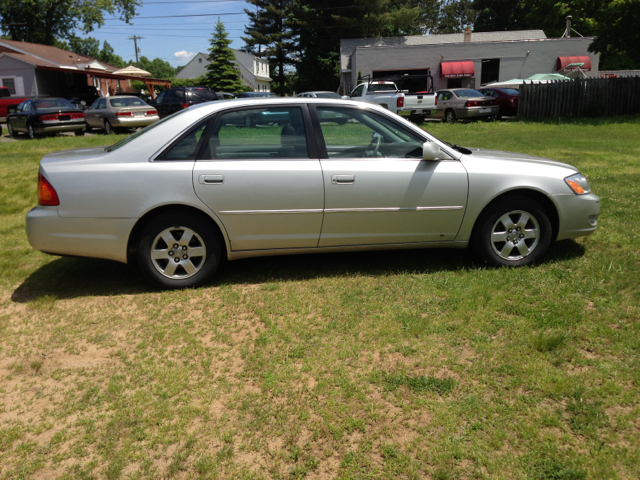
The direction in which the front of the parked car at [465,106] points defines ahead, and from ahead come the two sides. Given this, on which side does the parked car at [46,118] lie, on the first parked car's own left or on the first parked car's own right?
on the first parked car's own left

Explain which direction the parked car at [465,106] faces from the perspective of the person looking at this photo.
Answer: facing away from the viewer and to the left of the viewer

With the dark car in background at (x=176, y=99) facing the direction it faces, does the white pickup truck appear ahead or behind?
behind

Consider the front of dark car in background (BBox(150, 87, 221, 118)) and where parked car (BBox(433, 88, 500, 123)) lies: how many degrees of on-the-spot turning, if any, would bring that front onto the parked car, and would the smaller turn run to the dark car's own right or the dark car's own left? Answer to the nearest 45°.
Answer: approximately 135° to the dark car's own right

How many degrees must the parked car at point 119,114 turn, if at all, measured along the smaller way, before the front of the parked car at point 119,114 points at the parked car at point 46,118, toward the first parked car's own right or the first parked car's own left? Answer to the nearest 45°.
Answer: approximately 45° to the first parked car's own left

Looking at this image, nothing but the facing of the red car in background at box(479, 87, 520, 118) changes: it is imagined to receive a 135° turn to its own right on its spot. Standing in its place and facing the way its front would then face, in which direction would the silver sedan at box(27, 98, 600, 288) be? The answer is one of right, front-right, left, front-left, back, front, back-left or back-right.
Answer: right

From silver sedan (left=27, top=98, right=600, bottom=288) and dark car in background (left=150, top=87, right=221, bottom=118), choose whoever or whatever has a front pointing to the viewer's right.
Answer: the silver sedan

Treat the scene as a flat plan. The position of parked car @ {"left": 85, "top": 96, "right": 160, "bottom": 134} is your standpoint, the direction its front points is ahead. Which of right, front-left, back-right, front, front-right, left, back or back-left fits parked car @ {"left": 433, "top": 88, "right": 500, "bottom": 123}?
back-right

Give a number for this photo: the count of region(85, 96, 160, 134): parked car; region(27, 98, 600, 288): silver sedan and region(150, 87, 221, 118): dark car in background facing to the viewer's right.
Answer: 1

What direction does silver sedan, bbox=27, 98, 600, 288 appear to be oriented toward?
to the viewer's right

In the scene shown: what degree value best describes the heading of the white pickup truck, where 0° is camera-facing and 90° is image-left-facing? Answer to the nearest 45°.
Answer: approximately 135°

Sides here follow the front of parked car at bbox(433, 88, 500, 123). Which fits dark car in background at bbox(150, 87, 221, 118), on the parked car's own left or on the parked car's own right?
on the parked car's own left

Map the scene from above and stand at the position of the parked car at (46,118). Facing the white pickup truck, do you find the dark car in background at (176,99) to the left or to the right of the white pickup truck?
left

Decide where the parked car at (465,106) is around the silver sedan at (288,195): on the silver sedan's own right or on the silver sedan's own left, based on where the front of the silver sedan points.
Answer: on the silver sedan's own left

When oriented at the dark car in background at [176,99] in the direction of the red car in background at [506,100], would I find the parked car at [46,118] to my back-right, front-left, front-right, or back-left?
back-right

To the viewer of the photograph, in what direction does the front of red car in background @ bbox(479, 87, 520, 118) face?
facing away from the viewer and to the left of the viewer
